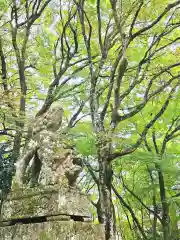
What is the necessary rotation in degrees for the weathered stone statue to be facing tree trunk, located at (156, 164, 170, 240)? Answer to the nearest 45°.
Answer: approximately 90° to its left

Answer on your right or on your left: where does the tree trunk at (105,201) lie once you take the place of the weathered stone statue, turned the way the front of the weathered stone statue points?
on your left

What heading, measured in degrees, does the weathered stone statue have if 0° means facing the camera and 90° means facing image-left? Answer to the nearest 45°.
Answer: approximately 315°
